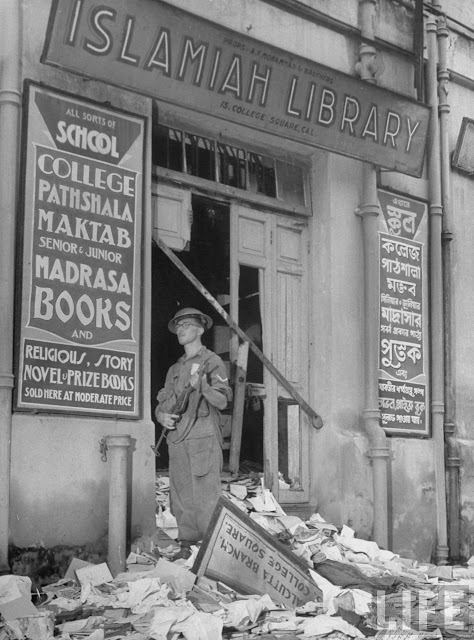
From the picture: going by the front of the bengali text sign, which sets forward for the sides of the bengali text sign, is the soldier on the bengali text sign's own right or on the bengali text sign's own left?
on the bengali text sign's own right

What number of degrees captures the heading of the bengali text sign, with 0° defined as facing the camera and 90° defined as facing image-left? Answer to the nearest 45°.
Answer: approximately 315°

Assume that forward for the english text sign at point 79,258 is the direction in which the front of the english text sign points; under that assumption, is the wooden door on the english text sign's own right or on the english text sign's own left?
on the english text sign's own left

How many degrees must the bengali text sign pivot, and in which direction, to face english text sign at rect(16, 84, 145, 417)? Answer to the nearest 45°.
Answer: approximately 90° to its right

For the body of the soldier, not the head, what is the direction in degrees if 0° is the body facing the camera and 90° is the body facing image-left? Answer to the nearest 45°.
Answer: approximately 45°

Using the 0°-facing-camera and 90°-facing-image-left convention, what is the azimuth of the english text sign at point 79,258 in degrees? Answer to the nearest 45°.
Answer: approximately 315°

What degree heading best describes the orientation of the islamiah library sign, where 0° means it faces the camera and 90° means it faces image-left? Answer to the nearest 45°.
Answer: approximately 315°
